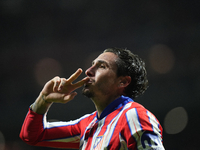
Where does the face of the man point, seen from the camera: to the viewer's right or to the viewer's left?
to the viewer's left

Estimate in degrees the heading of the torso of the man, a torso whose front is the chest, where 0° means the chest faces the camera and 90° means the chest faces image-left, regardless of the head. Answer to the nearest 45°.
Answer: approximately 45°
